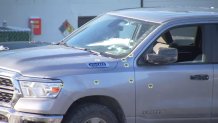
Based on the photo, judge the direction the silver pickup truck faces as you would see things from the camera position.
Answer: facing the viewer and to the left of the viewer
